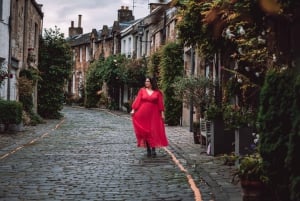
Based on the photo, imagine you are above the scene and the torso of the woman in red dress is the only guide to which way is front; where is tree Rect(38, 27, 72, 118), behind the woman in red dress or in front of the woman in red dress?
behind

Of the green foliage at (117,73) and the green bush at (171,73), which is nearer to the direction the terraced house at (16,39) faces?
the green bush

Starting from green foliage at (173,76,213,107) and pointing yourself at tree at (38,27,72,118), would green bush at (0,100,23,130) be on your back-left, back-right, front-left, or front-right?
front-left

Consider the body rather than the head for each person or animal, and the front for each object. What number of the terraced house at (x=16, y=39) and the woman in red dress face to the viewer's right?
1

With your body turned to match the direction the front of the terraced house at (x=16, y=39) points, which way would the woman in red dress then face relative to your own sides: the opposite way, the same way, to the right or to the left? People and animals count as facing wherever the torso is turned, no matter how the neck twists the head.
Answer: to the right

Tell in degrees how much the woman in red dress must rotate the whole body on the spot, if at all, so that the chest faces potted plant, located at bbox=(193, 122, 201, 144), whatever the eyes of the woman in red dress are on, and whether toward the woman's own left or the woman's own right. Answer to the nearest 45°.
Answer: approximately 135° to the woman's own left

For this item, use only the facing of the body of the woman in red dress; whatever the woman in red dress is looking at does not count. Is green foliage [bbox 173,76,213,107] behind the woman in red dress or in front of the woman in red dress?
behind

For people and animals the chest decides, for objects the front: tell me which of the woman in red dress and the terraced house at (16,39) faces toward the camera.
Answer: the woman in red dress

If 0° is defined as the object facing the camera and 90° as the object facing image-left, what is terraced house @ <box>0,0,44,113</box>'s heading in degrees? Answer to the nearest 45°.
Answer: approximately 270°

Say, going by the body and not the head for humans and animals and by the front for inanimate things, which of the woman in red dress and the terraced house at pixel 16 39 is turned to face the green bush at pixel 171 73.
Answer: the terraced house

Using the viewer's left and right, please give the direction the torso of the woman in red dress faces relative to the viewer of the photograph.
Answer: facing the viewer
